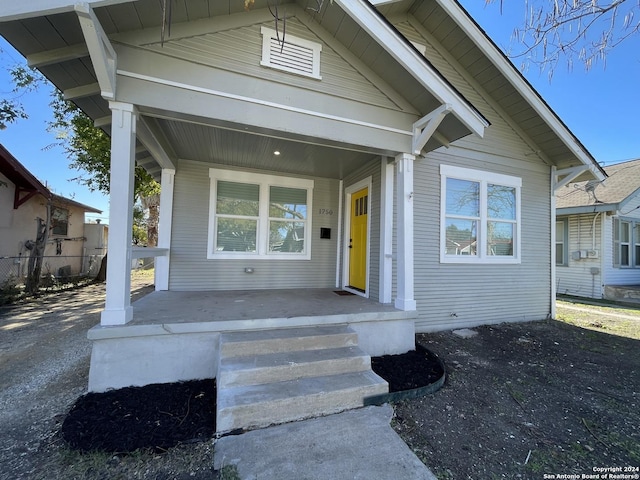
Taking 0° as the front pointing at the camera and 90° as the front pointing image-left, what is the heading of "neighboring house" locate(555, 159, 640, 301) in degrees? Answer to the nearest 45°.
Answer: approximately 315°

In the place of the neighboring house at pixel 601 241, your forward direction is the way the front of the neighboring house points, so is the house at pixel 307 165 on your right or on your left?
on your right

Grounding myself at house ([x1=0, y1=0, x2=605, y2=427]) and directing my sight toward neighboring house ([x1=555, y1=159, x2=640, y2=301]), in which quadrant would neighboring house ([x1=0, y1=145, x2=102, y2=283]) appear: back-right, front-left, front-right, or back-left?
back-left

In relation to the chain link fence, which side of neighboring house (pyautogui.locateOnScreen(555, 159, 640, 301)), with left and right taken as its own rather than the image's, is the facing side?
right

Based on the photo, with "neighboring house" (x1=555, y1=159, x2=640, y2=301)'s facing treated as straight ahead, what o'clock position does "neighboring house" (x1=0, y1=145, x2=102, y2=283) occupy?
"neighboring house" (x1=0, y1=145, x2=102, y2=283) is roughly at 3 o'clock from "neighboring house" (x1=555, y1=159, x2=640, y2=301).
